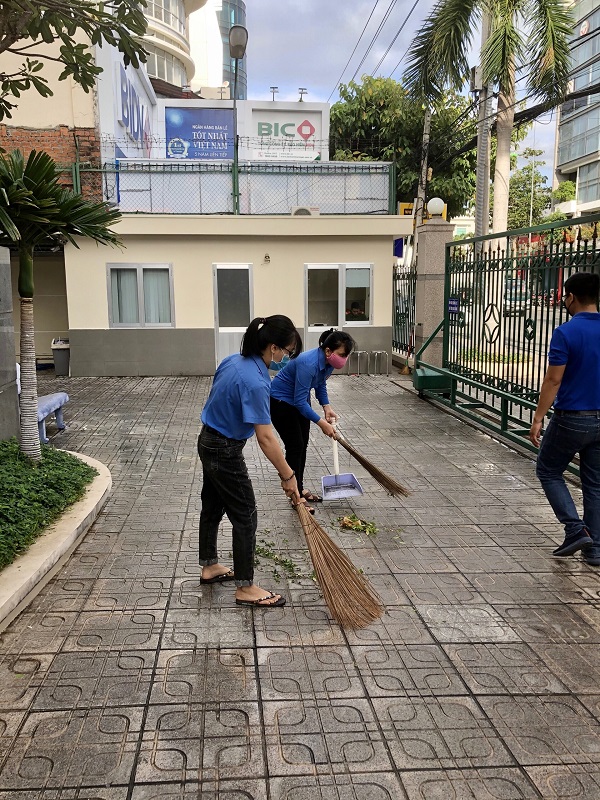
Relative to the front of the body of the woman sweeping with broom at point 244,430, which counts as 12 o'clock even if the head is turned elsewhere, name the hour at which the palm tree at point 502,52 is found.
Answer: The palm tree is roughly at 10 o'clock from the woman sweeping with broom.

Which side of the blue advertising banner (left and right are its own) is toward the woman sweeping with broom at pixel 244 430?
front

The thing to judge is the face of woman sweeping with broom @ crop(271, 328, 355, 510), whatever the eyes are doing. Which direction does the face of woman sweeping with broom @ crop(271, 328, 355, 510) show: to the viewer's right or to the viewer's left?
to the viewer's right

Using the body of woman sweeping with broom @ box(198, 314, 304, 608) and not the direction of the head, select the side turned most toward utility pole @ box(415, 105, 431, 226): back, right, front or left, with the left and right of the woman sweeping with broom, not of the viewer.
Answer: left

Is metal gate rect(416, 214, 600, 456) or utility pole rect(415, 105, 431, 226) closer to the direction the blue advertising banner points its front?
the metal gate

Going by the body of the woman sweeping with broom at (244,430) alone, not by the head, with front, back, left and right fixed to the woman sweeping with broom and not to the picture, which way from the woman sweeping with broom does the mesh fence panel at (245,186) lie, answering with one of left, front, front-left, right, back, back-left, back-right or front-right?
left

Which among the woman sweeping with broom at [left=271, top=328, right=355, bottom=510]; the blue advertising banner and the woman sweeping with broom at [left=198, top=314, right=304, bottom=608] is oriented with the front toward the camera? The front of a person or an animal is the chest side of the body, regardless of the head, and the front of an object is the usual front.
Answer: the blue advertising banner

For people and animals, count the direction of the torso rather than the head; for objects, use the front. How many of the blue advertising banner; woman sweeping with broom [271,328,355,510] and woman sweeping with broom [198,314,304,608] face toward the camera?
1

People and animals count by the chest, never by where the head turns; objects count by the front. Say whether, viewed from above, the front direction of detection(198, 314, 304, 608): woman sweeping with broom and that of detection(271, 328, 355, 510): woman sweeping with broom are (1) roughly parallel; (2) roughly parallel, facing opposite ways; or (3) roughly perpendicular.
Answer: roughly parallel

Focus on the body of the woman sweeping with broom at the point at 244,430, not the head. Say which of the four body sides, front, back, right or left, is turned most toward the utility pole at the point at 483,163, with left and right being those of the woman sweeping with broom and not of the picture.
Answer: left

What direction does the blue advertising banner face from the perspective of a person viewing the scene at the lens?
facing the viewer

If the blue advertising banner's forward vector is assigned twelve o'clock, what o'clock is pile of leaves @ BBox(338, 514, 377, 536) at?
The pile of leaves is roughly at 12 o'clock from the blue advertising banner.

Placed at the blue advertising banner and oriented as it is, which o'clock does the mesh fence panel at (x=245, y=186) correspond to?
The mesh fence panel is roughly at 12 o'clock from the blue advertising banner.

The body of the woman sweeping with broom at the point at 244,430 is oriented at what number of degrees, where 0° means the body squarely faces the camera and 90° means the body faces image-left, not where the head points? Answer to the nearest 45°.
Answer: approximately 270°

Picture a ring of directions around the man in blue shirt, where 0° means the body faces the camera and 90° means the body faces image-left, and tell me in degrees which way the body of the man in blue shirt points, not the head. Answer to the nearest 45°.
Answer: approximately 135°

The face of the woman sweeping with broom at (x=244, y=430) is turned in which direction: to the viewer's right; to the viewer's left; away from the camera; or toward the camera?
to the viewer's right

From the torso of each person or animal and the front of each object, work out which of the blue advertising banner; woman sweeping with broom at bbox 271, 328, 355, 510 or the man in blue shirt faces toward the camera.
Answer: the blue advertising banner
